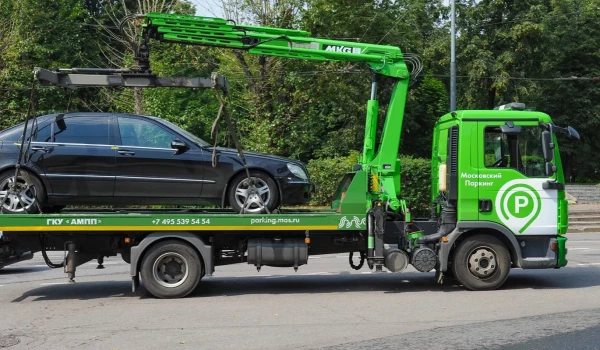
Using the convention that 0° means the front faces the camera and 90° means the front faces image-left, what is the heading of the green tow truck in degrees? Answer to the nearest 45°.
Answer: approximately 270°

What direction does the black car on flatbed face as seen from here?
to the viewer's right

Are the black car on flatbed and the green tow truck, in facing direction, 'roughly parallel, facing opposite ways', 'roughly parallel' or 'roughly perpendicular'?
roughly parallel
